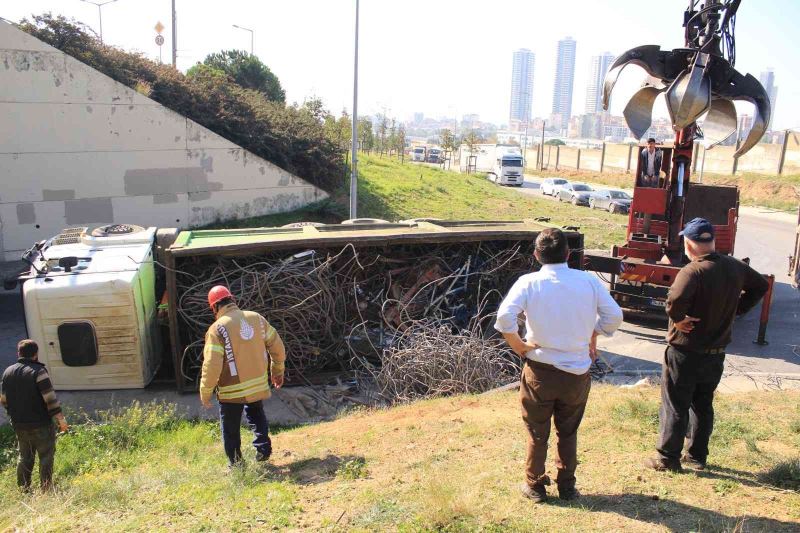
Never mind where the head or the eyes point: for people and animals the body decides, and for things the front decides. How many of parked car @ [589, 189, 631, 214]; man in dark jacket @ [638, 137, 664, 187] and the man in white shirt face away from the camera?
1

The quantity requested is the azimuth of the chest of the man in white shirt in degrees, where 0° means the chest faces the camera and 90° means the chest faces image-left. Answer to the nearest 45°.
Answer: approximately 180°

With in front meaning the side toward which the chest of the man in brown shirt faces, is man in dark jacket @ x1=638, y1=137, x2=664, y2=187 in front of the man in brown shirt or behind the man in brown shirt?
in front

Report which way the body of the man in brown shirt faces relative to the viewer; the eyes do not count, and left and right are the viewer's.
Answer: facing away from the viewer and to the left of the viewer

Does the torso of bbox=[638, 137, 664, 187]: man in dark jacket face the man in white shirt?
yes

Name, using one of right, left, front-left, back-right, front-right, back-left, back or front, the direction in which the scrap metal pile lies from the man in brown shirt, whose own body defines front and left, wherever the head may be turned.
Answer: front

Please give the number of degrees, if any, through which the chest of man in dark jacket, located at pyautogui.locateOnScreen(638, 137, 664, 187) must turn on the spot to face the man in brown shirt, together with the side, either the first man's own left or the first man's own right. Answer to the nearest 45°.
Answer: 0° — they already face them

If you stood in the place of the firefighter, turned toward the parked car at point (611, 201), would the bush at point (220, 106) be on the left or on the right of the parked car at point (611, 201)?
left

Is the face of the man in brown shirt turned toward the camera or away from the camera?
away from the camera

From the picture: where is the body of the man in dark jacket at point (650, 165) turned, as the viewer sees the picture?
toward the camera

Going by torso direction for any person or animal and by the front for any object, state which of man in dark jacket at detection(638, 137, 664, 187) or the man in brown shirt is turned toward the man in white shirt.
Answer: the man in dark jacket

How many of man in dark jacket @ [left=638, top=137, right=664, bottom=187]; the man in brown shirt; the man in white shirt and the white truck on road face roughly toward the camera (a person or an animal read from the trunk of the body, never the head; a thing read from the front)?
2
